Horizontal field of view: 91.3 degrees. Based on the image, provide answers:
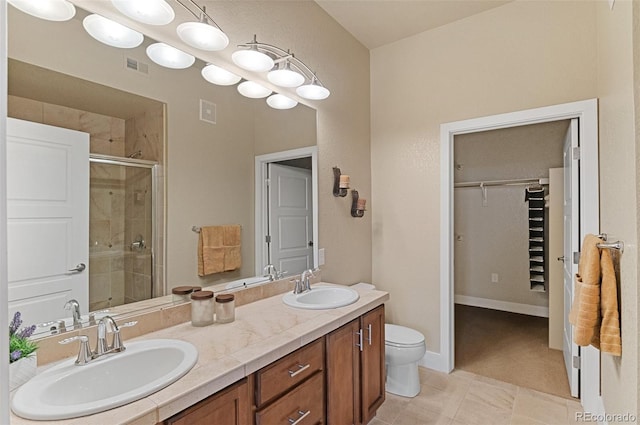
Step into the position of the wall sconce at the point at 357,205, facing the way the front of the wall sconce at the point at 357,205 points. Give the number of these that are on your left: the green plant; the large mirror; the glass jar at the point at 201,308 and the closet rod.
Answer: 1

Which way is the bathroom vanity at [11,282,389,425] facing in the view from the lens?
facing the viewer and to the right of the viewer

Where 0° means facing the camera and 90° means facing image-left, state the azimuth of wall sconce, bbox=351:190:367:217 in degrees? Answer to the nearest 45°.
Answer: approximately 315°

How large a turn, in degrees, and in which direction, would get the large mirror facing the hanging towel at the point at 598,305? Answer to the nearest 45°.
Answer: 0° — it already faces it

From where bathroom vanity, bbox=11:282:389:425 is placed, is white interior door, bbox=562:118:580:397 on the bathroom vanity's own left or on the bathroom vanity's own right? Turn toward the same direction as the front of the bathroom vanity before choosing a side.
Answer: on the bathroom vanity's own left

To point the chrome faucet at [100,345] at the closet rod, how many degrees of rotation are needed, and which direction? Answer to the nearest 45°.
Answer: approximately 45° to its left

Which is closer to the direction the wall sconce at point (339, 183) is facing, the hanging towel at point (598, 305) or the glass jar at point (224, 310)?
the hanging towel

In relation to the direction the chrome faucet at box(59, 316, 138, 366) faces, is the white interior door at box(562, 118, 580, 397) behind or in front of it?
in front

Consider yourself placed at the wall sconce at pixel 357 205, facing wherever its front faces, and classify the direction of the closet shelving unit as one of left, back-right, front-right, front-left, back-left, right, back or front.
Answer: left

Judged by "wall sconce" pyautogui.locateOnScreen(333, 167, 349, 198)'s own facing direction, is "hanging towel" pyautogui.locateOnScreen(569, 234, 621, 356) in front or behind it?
in front
